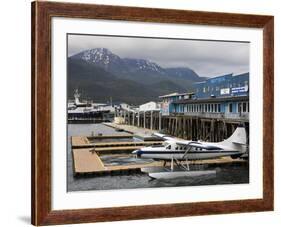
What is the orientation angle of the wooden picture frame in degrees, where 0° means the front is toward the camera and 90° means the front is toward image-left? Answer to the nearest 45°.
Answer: approximately 315°
